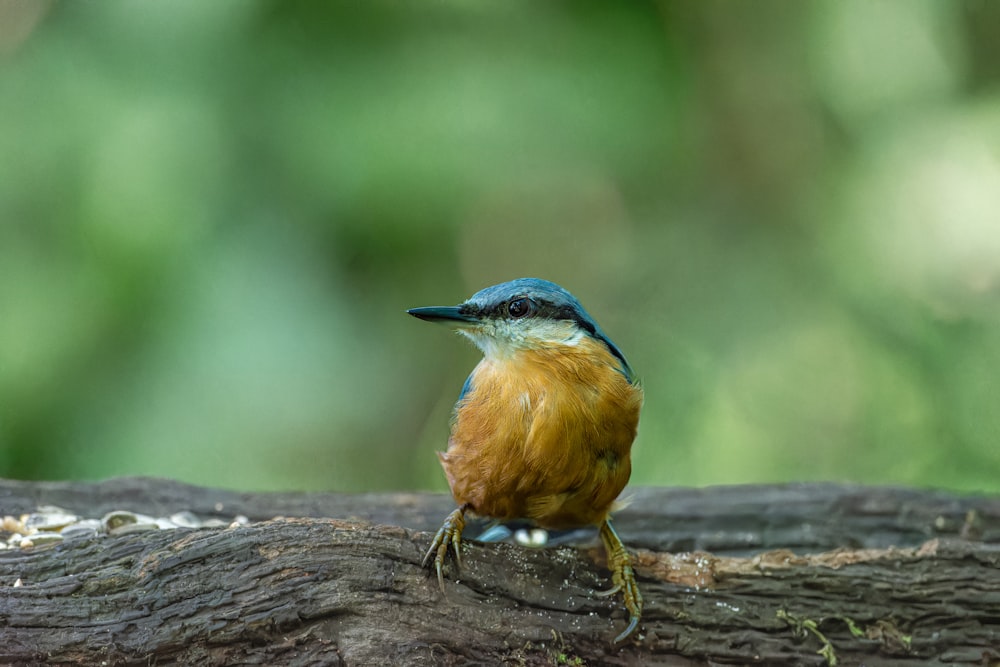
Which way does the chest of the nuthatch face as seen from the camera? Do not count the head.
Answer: toward the camera
